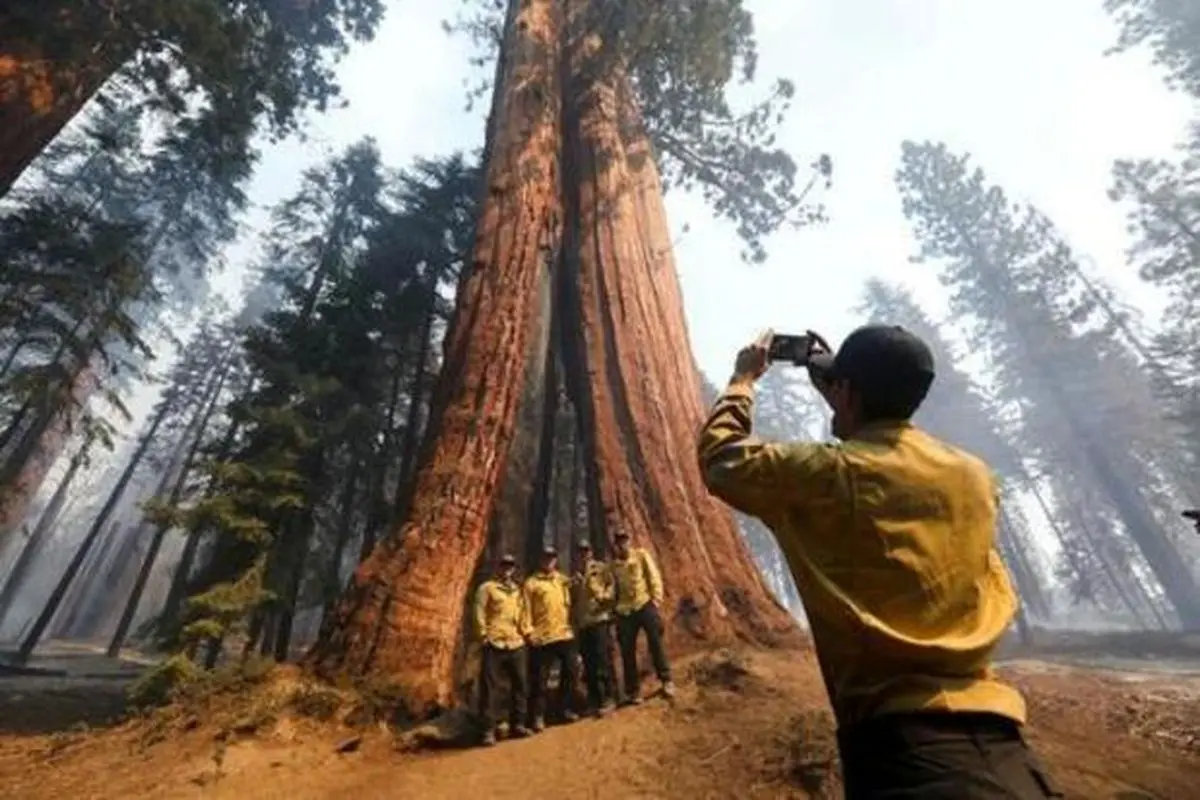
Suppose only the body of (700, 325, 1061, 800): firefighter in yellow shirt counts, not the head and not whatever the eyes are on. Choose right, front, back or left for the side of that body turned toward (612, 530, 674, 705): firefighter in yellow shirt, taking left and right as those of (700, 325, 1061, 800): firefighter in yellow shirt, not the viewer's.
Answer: front

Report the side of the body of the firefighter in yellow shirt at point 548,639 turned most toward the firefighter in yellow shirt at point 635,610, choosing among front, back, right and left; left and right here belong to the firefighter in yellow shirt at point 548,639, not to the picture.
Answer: left

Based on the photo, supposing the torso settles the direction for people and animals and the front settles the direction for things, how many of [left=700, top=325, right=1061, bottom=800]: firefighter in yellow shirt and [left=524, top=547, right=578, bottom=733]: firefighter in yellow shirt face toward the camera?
1

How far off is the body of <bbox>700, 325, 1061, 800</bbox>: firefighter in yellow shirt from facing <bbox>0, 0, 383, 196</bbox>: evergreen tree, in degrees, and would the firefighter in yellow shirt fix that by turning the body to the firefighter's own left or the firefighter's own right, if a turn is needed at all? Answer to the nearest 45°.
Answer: approximately 45° to the firefighter's own left

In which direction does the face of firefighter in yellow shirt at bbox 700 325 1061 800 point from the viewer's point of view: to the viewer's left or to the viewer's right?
to the viewer's left

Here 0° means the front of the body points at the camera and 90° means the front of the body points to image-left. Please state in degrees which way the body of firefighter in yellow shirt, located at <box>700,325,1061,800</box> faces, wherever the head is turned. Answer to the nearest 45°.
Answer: approximately 135°

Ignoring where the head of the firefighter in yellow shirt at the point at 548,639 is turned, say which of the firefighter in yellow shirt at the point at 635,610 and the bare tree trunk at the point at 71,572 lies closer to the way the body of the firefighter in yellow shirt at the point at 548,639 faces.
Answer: the firefighter in yellow shirt

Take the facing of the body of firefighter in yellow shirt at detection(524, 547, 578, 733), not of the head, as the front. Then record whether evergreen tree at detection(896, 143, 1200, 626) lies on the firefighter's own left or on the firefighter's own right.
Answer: on the firefighter's own left
